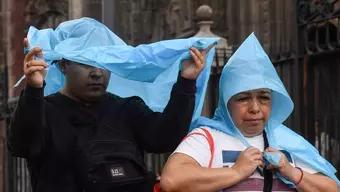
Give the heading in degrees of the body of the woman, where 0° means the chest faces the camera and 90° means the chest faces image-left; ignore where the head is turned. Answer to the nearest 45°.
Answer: approximately 0°

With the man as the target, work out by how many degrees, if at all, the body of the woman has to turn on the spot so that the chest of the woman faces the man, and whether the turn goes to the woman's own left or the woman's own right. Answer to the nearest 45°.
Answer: approximately 90° to the woman's own right
